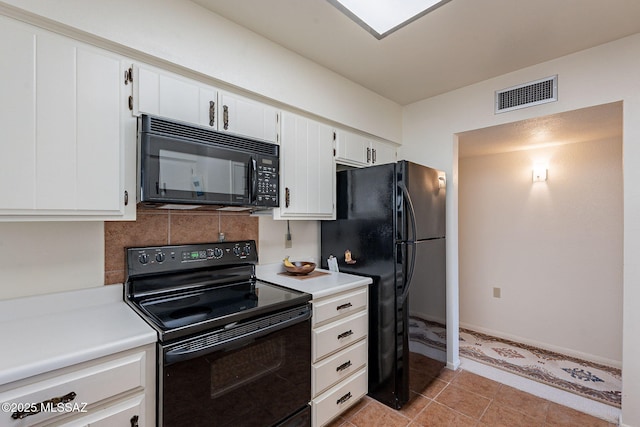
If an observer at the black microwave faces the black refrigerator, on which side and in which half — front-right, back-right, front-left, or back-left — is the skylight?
front-right

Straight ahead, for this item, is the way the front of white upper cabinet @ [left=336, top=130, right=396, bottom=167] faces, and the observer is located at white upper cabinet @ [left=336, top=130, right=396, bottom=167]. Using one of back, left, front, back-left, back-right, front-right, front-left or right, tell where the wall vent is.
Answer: front-left

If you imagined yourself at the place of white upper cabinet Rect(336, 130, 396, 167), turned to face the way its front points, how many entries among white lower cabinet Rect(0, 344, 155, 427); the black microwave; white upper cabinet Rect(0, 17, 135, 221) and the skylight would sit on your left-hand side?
0

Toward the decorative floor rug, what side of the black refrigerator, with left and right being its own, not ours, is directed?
left

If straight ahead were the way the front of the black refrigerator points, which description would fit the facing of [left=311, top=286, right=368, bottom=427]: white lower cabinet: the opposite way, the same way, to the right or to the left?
the same way

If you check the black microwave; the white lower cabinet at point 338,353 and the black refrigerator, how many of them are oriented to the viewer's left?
0

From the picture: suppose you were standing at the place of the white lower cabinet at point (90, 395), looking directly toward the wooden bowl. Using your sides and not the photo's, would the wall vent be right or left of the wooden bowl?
right

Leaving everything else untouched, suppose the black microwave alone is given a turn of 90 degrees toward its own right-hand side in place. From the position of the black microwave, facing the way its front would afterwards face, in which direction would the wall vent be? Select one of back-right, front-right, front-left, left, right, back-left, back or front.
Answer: back-left

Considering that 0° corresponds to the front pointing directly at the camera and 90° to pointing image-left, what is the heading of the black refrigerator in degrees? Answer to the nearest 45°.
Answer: approximately 315°

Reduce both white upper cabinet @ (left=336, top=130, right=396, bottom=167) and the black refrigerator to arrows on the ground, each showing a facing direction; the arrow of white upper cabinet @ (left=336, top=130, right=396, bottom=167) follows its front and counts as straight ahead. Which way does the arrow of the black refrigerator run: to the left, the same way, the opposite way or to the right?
the same way

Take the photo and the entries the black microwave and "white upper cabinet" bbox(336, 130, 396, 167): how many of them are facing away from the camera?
0

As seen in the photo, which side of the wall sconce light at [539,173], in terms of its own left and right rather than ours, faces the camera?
front

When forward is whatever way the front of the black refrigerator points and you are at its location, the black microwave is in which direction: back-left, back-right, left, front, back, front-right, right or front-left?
right

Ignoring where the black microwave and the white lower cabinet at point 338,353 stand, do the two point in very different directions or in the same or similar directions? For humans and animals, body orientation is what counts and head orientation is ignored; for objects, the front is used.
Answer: same or similar directions

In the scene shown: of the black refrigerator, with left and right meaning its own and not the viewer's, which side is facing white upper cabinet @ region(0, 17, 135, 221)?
right

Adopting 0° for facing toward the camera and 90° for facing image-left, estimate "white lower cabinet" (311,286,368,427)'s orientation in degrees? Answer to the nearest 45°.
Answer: approximately 315°
